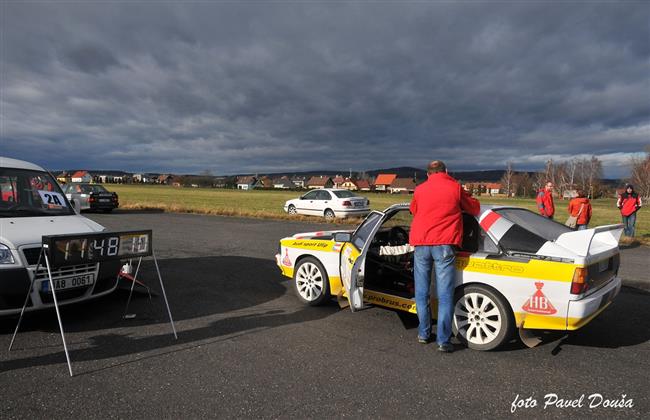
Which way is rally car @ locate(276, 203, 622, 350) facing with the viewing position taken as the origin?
facing away from the viewer and to the left of the viewer

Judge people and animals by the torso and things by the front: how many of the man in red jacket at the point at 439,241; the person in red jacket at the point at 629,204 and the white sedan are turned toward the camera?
1

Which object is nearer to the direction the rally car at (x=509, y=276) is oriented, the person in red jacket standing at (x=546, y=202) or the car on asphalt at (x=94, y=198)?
the car on asphalt

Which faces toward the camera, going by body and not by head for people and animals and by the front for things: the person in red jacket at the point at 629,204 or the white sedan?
the person in red jacket

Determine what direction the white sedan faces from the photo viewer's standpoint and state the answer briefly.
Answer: facing away from the viewer and to the left of the viewer

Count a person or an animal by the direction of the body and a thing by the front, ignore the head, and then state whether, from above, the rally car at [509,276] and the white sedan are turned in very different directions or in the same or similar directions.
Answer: same or similar directions

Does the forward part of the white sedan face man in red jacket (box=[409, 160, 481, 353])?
no

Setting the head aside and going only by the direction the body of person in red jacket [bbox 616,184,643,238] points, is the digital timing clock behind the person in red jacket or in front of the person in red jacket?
in front

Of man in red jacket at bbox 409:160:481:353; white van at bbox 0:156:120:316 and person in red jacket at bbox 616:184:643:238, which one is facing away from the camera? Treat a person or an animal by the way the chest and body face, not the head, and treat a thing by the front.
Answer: the man in red jacket

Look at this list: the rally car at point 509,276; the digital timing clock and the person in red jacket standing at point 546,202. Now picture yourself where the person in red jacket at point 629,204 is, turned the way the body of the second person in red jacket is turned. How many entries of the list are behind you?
0

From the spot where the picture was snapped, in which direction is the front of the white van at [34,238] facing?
facing the viewer and to the right of the viewer

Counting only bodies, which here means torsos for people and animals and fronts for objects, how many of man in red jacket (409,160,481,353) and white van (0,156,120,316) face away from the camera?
1

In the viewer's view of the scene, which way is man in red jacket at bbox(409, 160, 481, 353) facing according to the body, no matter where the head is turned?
away from the camera

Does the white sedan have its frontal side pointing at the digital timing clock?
no

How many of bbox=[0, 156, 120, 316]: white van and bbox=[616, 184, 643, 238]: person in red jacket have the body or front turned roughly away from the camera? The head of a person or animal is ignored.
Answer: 0

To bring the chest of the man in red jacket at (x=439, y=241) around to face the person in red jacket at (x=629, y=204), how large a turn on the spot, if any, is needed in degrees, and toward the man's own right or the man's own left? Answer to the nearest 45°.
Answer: approximately 45° to the man's own right

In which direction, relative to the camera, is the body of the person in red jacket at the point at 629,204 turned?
toward the camera

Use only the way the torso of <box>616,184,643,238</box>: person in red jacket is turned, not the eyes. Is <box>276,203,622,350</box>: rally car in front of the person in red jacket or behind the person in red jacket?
in front
